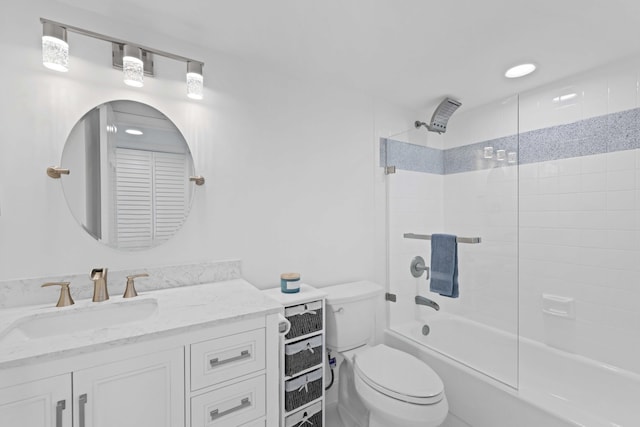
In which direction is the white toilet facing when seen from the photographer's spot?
facing the viewer and to the right of the viewer

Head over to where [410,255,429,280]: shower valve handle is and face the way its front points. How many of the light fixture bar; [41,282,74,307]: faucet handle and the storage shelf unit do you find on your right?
3

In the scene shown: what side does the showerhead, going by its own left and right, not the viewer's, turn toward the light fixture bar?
right

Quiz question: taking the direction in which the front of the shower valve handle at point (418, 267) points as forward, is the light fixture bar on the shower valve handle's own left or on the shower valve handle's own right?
on the shower valve handle's own right

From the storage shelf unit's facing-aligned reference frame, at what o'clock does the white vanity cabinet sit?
The white vanity cabinet is roughly at 3 o'clock from the storage shelf unit.

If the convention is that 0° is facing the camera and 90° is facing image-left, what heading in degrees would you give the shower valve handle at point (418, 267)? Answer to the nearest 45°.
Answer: approximately 315°

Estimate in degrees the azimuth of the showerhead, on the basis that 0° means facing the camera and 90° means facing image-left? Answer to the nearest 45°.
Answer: approximately 315°

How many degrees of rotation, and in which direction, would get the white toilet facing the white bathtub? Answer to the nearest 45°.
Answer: approximately 45° to its left
